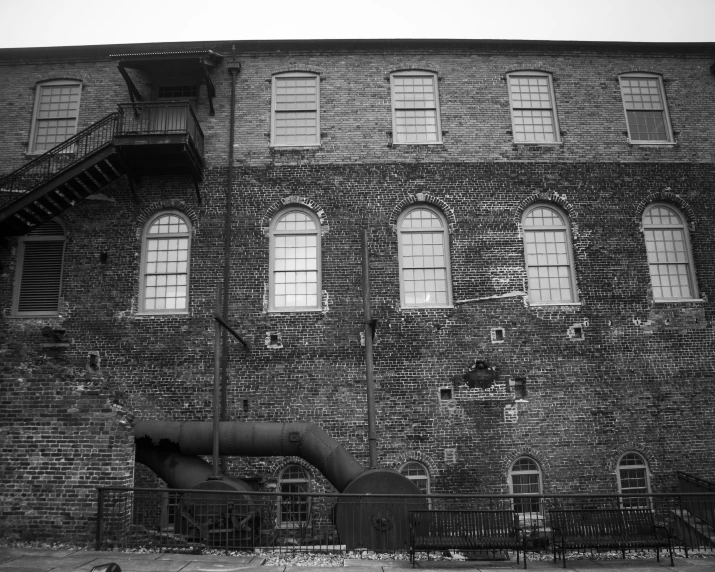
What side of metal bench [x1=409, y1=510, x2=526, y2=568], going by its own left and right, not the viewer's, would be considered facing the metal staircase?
right

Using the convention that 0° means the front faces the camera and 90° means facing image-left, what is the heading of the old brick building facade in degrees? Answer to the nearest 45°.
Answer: approximately 0°

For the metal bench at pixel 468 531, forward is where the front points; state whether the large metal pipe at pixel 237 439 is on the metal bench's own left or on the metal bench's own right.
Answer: on the metal bench's own right

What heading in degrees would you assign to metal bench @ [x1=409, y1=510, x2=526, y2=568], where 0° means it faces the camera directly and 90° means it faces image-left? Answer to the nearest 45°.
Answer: approximately 0°

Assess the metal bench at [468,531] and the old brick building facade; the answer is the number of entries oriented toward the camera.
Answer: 2
